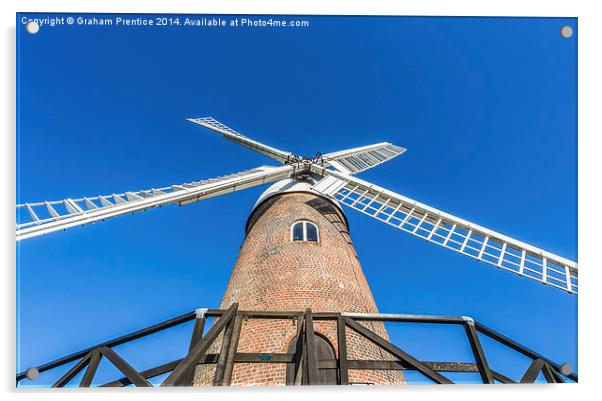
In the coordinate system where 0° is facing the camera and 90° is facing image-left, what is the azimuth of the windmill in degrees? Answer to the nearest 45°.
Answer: approximately 0°
